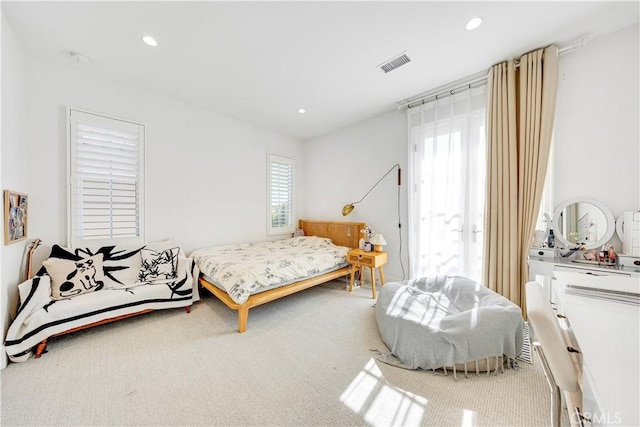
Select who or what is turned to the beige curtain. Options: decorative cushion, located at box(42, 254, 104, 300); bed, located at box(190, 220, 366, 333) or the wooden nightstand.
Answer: the decorative cushion

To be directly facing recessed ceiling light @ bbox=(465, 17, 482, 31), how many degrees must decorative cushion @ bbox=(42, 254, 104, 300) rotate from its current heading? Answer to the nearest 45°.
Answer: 0° — it already faces it

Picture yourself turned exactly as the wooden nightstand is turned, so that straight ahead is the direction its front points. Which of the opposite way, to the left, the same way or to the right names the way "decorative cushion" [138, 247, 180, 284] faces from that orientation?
to the left

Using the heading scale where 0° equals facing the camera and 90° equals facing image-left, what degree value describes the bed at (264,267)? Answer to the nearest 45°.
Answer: approximately 45°

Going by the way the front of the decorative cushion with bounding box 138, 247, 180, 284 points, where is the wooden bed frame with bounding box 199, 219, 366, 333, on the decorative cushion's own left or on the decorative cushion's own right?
on the decorative cushion's own left

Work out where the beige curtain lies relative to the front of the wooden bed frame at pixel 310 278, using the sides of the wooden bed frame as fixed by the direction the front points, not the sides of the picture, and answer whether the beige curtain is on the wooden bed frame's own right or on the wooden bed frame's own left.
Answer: on the wooden bed frame's own left

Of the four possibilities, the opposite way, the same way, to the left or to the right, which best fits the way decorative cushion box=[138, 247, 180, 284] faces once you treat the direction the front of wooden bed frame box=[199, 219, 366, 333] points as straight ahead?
to the left

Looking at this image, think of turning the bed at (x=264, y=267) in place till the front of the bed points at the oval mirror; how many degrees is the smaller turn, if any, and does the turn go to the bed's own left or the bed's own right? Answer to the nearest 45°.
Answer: approximately 90° to the bed's own left

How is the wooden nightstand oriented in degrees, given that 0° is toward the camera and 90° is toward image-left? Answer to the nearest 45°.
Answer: approximately 45°
